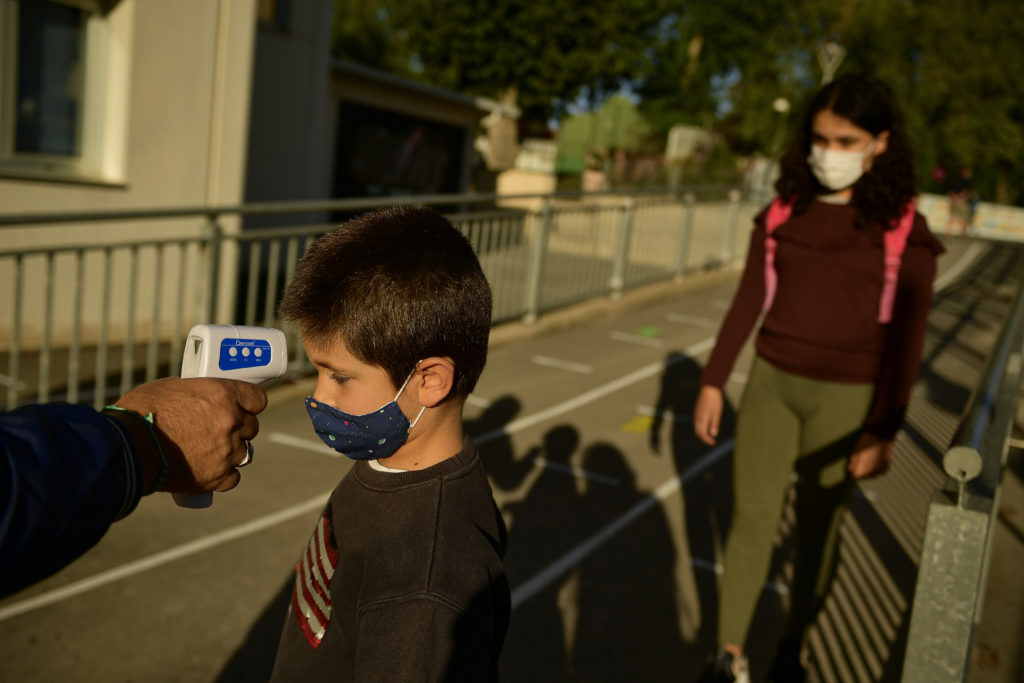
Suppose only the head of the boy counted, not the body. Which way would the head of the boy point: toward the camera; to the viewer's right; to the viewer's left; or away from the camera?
to the viewer's left

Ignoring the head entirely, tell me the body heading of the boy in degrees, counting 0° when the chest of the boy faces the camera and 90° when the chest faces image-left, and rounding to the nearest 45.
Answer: approximately 90°

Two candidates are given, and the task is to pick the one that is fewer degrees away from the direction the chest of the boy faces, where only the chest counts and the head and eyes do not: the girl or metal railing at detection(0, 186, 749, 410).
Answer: the metal railing

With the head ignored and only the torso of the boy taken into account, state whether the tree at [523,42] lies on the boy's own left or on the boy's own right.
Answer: on the boy's own right

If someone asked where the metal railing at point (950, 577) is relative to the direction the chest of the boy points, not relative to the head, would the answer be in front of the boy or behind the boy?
behind

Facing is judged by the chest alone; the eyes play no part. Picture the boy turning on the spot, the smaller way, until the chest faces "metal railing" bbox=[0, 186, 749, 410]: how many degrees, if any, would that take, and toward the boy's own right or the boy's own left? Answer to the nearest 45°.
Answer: approximately 90° to the boy's own right

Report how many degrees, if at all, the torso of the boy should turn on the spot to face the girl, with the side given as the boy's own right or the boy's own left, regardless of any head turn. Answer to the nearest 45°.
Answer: approximately 135° to the boy's own right
